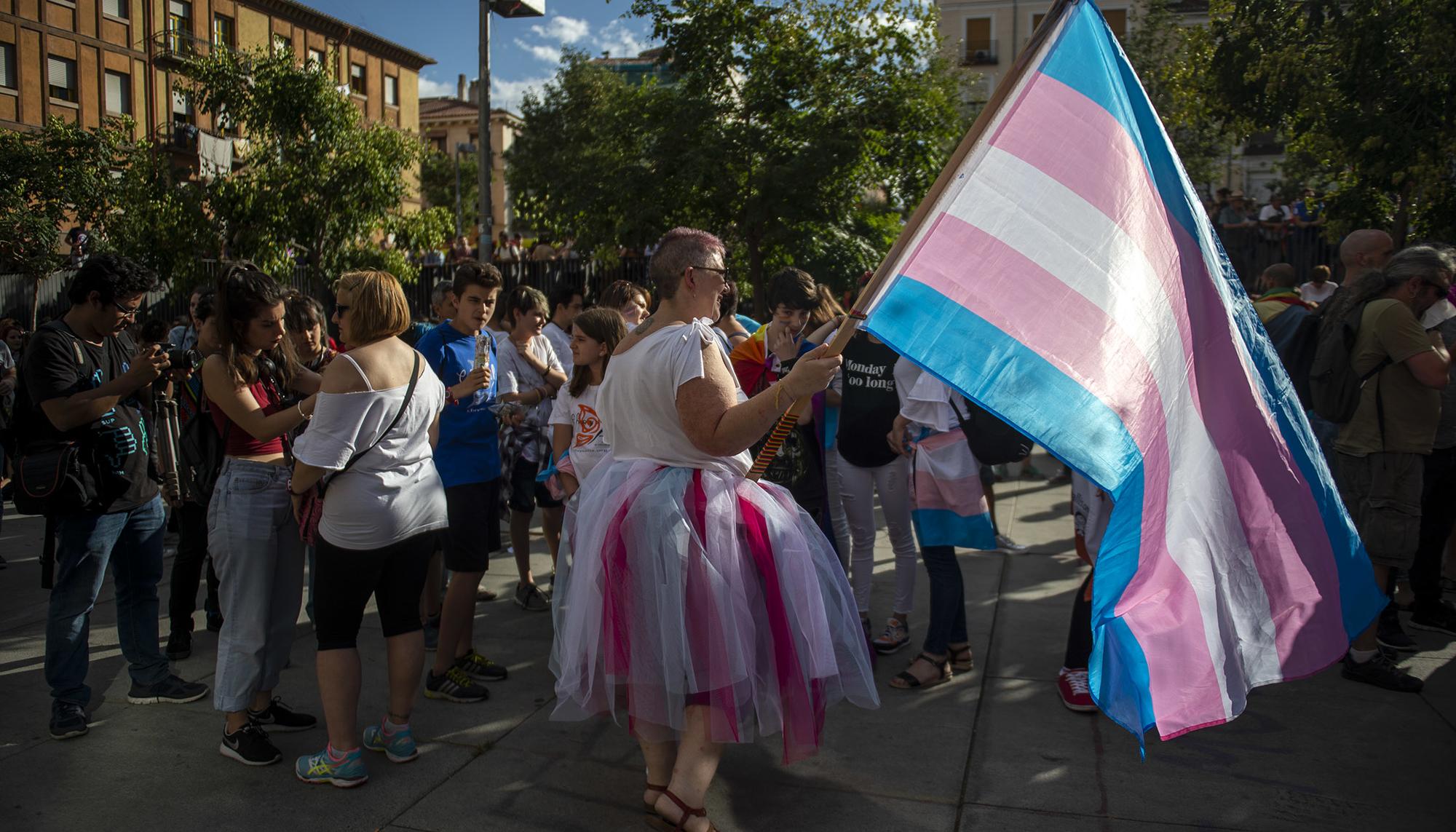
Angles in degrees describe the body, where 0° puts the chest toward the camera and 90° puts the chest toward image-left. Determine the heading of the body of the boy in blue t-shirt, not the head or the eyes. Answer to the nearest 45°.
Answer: approximately 315°

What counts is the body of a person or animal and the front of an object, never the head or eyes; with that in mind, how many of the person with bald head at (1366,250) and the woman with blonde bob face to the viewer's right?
1

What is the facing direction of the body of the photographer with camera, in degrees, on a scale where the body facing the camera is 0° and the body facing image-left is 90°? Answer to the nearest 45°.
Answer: approximately 315°

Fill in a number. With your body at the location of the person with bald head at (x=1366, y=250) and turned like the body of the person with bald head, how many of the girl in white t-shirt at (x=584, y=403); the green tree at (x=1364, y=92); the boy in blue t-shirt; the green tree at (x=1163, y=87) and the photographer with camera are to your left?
2

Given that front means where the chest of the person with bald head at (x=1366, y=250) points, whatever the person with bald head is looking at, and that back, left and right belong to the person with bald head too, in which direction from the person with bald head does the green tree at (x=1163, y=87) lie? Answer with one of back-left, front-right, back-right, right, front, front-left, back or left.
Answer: left

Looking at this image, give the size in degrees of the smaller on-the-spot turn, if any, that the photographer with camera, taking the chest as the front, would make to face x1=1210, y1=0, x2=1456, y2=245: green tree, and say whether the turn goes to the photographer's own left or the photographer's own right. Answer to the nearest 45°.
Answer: approximately 45° to the photographer's own left

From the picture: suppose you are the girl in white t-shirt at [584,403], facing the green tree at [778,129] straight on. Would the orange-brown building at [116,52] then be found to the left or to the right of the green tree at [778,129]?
left

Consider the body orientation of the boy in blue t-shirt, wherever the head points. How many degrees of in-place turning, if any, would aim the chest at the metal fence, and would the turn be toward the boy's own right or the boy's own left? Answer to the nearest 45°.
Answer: approximately 135° to the boy's own left

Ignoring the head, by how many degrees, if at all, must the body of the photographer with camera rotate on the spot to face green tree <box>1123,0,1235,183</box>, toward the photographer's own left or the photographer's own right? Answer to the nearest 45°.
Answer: approximately 90° to the photographer's own left

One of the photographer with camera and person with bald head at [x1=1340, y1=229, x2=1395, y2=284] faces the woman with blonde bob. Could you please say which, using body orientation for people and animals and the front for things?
the photographer with camera

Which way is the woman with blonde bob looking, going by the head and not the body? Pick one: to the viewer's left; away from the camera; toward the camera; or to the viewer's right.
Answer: to the viewer's left

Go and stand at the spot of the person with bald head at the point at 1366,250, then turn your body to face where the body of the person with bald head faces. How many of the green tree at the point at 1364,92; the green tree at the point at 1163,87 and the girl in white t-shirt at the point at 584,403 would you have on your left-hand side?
2
